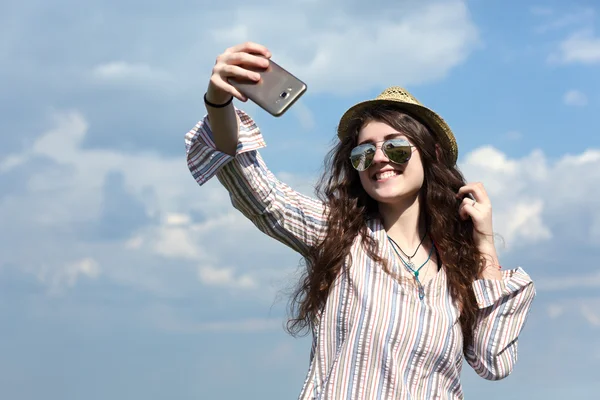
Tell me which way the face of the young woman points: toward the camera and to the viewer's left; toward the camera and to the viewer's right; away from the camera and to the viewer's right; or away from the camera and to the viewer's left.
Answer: toward the camera and to the viewer's left

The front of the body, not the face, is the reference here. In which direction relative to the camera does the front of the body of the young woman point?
toward the camera
